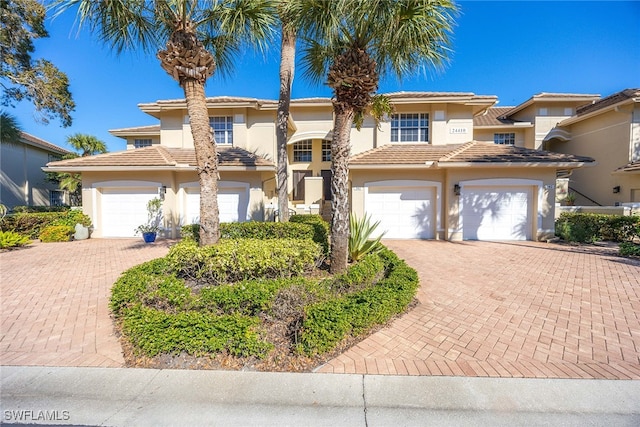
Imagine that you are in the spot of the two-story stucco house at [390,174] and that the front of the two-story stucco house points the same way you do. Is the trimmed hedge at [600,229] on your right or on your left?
on your left

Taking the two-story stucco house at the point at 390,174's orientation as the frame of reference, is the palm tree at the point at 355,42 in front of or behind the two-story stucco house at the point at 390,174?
in front

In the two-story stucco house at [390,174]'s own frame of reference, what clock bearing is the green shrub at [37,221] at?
The green shrub is roughly at 3 o'clock from the two-story stucco house.

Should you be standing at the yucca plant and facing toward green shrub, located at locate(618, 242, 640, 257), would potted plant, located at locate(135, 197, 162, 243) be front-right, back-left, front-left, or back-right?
back-left

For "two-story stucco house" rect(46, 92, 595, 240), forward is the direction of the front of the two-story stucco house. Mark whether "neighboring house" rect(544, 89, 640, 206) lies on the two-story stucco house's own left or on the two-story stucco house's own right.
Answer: on the two-story stucco house's own left

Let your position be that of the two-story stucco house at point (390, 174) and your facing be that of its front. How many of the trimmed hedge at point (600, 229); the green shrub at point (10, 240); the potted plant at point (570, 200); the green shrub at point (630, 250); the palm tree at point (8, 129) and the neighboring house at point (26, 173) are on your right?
3

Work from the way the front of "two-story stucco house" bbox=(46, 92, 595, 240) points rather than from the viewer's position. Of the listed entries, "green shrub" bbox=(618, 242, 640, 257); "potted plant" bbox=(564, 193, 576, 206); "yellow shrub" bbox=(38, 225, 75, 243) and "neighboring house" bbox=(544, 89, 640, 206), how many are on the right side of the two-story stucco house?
1

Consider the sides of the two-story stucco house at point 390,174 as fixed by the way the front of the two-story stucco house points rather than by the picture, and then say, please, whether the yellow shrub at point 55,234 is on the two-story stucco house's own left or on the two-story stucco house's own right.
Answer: on the two-story stucco house's own right

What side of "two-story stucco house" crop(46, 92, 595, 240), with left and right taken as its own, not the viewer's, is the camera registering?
front

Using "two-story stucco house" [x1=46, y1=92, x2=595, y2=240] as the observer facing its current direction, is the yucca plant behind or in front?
in front

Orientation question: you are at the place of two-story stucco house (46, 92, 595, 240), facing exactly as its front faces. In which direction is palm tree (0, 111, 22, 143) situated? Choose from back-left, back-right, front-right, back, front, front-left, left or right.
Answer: right

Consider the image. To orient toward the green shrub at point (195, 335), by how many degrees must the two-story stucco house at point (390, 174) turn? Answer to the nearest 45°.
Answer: approximately 45° to its right

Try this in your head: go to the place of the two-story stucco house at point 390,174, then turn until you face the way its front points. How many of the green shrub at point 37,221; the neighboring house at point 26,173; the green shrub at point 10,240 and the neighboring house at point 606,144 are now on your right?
3

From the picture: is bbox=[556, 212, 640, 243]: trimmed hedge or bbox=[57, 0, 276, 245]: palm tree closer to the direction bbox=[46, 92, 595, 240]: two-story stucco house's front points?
the palm tree

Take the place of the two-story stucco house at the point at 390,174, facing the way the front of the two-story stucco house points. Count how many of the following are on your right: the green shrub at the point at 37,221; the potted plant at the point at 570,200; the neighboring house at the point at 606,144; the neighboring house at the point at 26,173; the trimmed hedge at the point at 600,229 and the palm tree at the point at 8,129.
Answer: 3

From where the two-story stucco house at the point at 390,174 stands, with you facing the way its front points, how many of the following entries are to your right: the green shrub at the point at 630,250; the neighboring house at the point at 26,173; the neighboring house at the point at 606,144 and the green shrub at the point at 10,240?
2
